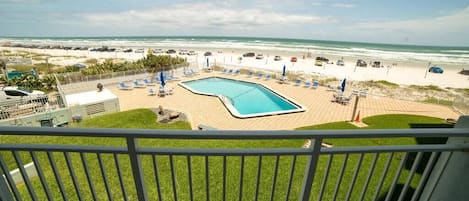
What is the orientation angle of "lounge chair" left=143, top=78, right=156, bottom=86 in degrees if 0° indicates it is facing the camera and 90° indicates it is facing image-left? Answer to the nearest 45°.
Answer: approximately 315°

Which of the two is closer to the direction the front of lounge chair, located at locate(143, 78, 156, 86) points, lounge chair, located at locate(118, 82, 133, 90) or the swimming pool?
the swimming pool

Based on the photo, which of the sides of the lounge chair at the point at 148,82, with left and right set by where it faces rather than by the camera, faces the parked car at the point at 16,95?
right

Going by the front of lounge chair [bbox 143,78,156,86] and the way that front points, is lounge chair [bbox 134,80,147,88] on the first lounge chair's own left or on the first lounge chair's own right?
on the first lounge chair's own right

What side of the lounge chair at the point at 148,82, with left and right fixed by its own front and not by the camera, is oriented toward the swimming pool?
front

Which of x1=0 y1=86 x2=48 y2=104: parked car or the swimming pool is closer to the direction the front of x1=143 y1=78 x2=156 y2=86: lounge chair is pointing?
the swimming pool

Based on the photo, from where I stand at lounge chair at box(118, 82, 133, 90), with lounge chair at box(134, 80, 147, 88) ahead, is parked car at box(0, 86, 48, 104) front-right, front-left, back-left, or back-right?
back-right
